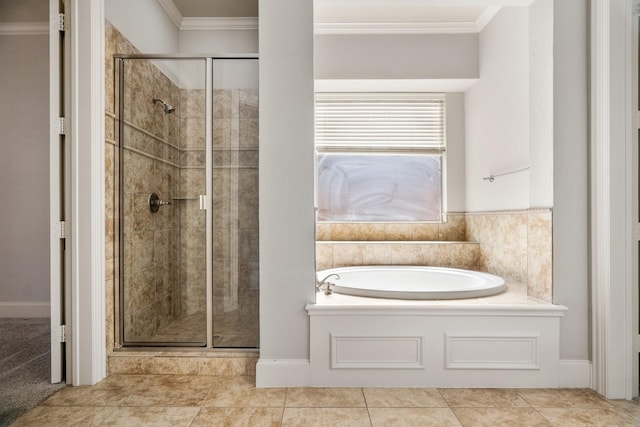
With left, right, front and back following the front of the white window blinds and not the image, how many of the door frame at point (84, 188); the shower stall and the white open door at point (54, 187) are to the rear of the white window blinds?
0

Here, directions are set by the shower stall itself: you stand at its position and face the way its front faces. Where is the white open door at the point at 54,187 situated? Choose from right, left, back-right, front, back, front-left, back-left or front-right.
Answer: right

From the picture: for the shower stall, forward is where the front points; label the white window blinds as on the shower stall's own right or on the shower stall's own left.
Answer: on the shower stall's own left

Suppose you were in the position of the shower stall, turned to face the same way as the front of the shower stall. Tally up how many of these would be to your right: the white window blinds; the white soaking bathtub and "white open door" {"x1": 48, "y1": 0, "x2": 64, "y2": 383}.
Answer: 1

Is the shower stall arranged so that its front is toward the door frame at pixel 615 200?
no

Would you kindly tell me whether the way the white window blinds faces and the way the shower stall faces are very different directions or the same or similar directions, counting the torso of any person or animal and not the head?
same or similar directions

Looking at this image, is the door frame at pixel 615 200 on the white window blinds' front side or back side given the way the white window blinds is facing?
on the front side

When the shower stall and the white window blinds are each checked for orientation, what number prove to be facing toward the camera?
2

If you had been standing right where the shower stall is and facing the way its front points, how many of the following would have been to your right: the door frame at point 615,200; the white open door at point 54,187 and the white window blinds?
1

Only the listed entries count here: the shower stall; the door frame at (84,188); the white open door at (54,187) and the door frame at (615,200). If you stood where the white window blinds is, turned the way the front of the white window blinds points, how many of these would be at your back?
0

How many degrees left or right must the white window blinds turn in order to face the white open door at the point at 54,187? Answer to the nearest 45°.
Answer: approximately 45° to its right

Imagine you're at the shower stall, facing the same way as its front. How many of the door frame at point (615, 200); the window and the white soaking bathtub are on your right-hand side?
0

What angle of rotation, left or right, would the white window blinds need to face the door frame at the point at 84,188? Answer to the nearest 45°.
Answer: approximately 45° to its right

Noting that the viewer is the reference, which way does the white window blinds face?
facing the viewer

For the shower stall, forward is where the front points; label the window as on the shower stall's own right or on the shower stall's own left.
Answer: on the shower stall's own left

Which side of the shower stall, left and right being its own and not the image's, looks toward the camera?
front

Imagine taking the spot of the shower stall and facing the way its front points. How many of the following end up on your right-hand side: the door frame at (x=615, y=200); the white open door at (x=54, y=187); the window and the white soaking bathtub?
1
